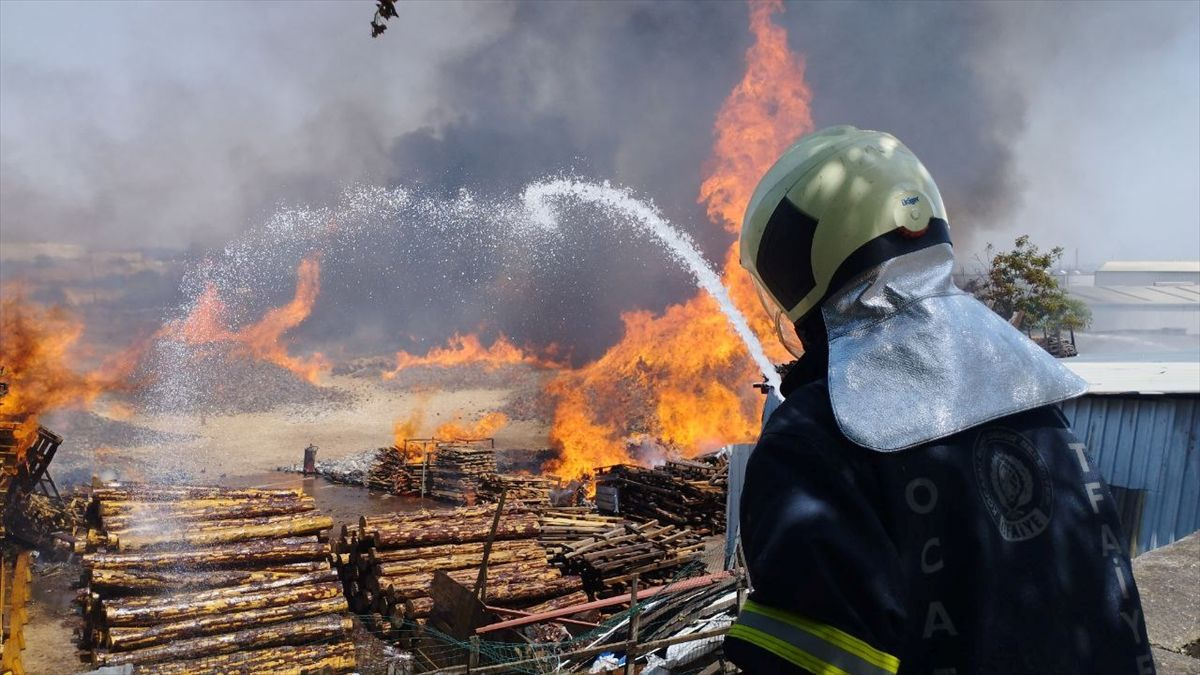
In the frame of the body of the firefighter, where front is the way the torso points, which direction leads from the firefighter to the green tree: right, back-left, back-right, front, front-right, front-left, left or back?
front-right

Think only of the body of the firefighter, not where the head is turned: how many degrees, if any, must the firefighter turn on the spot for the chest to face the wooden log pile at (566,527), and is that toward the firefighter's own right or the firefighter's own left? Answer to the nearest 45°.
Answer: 0° — they already face it

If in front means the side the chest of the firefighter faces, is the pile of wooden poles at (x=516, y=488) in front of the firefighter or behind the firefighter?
in front

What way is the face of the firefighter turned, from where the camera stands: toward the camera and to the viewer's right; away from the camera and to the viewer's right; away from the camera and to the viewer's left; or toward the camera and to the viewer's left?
away from the camera and to the viewer's left

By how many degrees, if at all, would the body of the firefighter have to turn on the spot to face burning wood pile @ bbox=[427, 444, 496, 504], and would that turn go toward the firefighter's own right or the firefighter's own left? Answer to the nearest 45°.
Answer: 0° — they already face it

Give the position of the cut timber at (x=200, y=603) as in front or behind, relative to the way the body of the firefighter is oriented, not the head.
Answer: in front

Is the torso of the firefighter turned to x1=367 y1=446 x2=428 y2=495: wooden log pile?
yes

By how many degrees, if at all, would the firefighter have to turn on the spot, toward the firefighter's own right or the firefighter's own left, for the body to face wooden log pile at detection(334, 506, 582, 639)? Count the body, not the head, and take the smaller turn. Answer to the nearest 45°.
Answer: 0° — they already face it

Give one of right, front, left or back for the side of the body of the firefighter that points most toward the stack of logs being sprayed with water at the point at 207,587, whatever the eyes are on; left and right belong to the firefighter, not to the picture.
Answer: front

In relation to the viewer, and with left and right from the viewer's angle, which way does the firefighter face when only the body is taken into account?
facing away from the viewer and to the left of the viewer

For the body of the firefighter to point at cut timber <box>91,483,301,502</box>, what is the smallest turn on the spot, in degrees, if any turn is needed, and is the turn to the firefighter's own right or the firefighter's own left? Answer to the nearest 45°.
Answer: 0° — they already face it

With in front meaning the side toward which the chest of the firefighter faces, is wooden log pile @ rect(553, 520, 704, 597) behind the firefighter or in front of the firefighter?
in front

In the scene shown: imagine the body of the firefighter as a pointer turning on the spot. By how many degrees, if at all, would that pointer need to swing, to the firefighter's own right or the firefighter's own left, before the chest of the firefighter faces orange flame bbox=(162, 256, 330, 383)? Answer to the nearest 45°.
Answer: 0° — they already face it
